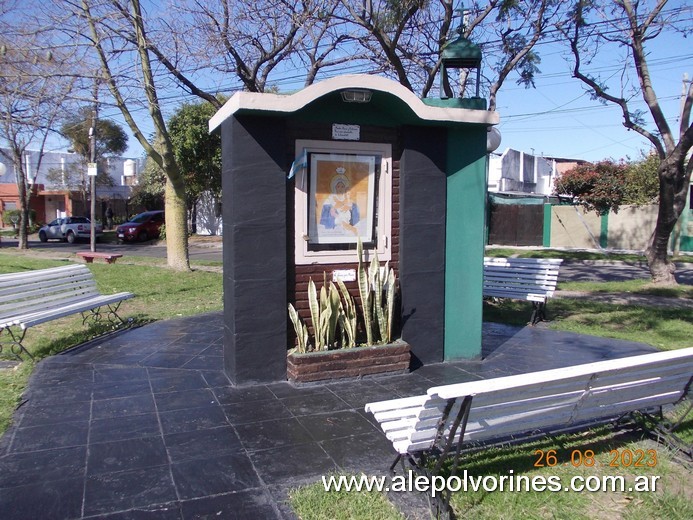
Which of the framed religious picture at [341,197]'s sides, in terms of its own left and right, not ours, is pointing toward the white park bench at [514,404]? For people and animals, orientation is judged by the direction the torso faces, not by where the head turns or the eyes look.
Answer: front

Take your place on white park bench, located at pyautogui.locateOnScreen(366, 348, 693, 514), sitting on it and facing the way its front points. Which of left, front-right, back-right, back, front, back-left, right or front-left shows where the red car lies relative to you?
front

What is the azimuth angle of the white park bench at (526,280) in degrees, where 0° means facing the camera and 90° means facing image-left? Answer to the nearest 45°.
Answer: approximately 45°

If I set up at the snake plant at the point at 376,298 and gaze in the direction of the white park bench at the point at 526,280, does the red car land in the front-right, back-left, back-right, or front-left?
front-left

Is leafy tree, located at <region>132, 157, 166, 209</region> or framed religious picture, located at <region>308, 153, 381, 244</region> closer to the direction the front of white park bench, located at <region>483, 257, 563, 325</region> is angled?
the framed religious picture

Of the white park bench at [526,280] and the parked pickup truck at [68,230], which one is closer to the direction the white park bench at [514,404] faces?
the parked pickup truck

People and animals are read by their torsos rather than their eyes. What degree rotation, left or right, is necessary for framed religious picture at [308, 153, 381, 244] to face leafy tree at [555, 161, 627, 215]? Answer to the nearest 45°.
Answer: approximately 135° to its left

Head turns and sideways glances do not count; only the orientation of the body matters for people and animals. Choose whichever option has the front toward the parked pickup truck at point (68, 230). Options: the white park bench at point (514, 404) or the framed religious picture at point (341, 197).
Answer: the white park bench

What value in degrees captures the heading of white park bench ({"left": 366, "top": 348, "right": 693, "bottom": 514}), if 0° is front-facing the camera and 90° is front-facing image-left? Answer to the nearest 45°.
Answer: approximately 135°

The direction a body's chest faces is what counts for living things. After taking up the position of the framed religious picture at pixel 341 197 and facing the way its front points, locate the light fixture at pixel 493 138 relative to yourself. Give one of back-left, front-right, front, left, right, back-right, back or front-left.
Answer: back-left

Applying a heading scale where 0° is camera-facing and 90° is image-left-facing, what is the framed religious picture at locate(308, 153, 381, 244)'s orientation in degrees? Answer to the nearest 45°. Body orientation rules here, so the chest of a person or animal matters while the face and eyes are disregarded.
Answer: approximately 0°

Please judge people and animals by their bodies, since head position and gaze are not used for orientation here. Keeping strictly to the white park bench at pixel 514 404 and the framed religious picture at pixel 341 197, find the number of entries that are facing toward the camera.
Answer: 1
